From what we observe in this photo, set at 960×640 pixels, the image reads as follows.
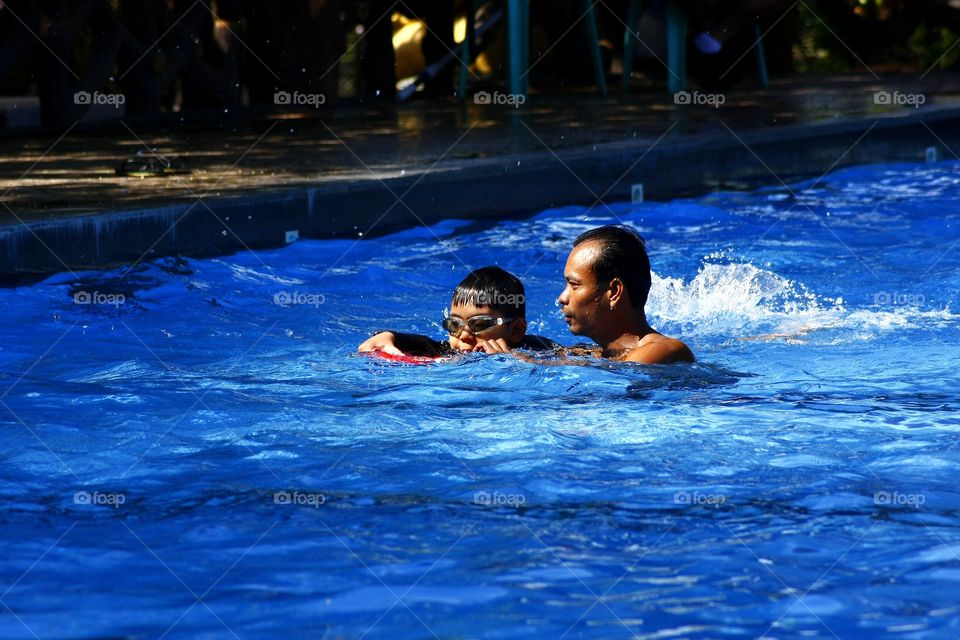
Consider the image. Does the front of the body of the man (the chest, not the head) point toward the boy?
yes

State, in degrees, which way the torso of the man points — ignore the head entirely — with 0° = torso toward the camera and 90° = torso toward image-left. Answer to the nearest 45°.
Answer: approximately 90°
